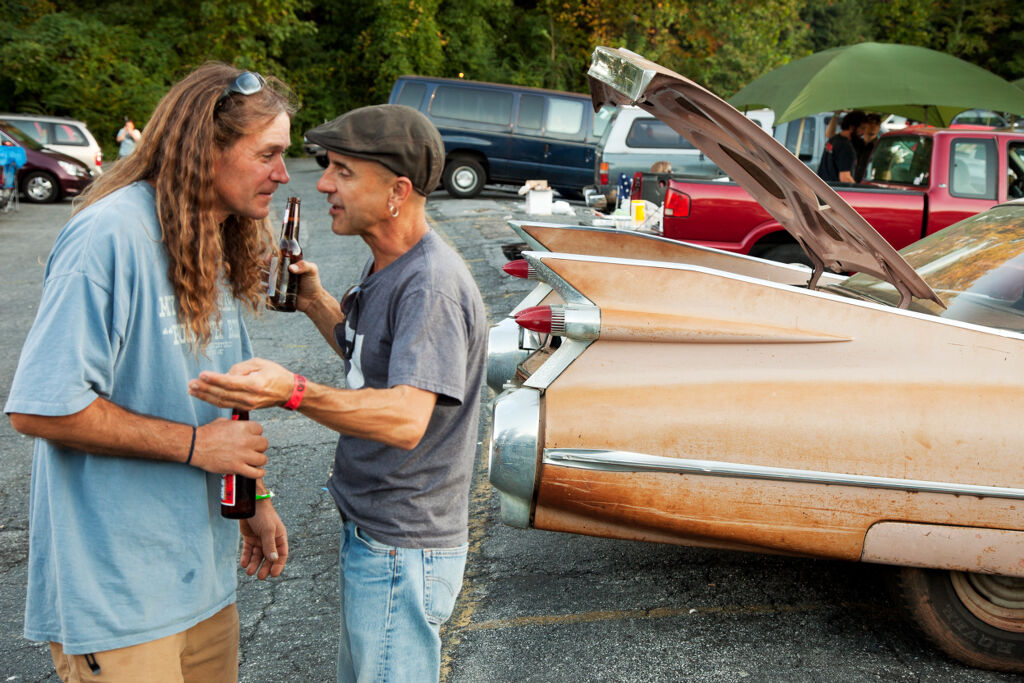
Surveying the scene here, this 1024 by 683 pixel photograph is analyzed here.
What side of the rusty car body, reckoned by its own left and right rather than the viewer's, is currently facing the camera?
right

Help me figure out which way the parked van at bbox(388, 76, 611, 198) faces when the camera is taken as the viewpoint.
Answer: facing to the right of the viewer

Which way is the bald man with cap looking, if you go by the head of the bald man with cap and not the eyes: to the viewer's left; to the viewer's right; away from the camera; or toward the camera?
to the viewer's left

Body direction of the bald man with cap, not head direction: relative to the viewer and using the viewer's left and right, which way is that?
facing to the left of the viewer

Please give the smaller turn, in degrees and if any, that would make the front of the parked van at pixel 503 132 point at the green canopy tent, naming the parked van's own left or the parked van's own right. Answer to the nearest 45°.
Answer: approximately 45° to the parked van's own right

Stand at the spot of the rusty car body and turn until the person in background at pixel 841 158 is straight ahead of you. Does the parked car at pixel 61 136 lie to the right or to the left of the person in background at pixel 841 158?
left

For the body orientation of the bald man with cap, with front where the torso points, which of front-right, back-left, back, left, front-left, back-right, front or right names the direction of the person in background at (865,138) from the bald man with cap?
back-right

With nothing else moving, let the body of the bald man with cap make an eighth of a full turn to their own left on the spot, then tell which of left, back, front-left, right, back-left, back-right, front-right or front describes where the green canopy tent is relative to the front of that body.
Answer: back
